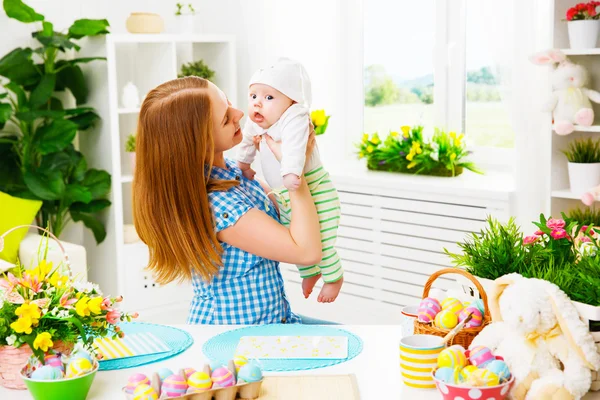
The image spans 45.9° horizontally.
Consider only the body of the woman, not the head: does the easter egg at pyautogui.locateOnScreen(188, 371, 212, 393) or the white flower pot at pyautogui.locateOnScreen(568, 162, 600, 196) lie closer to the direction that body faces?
the white flower pot

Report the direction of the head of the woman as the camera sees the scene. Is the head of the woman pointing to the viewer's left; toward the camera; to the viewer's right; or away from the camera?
to the viewer's right

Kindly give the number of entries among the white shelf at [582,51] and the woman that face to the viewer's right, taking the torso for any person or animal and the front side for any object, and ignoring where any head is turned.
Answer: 1

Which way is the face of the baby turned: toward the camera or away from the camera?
toward the camera

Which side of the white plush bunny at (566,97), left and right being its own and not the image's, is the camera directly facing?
front

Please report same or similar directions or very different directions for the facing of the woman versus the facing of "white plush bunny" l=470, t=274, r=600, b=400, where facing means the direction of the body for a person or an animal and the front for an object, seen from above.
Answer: very different directions

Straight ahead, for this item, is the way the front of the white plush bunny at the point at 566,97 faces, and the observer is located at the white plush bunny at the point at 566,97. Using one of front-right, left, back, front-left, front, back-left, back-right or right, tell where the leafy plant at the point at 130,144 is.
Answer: right

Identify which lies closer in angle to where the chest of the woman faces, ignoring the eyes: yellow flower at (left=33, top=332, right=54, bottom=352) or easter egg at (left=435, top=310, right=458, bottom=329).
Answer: the easter egg

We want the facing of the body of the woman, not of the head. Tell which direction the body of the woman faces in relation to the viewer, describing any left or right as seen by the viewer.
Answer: facing to the right of the viewer

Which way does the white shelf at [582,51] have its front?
toward the camera

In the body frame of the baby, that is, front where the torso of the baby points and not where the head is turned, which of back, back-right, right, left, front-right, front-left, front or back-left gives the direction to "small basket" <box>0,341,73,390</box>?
front

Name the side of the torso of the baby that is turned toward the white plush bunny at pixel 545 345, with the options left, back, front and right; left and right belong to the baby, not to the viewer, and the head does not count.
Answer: left

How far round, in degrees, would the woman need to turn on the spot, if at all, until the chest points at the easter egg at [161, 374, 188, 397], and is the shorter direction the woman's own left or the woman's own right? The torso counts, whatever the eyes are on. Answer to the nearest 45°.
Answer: approximately 90° to the woman's own right

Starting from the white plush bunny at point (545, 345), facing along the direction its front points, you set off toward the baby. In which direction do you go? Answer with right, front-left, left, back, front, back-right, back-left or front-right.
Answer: right

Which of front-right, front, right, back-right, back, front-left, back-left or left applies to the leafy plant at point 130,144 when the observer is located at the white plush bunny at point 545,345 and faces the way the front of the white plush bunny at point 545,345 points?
right

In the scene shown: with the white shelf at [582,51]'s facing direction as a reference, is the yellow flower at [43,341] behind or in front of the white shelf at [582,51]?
in front

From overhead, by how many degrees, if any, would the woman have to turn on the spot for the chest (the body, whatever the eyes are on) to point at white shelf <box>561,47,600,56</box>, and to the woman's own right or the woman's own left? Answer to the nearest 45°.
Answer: approximately 45° to the woman's own left

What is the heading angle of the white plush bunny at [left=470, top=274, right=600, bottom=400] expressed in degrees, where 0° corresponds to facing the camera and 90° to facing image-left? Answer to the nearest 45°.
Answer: approximately 45°

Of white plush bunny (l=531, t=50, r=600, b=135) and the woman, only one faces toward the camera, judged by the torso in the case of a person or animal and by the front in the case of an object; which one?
the white plush bunny
